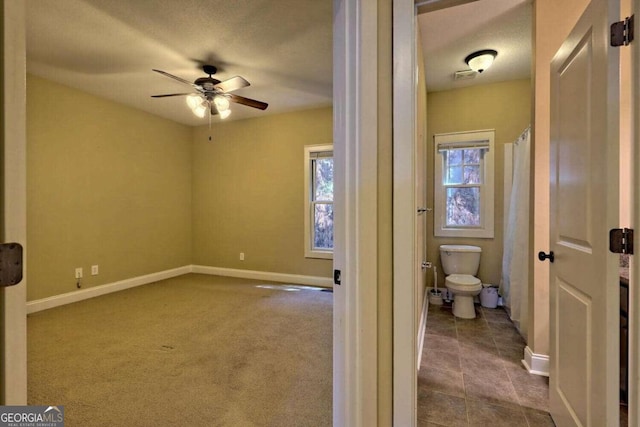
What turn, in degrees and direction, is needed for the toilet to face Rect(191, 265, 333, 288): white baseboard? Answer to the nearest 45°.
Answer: approximately 90° to its right

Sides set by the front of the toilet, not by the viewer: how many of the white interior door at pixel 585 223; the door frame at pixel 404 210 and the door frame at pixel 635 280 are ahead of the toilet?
3

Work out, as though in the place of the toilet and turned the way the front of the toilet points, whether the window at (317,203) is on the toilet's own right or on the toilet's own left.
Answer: on the toilet's own right

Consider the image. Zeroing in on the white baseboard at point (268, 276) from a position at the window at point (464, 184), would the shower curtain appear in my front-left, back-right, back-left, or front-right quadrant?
back-left

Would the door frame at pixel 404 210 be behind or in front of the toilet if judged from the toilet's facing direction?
in front

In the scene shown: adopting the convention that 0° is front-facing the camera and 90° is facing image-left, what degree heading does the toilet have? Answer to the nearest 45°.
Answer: approximately 0°

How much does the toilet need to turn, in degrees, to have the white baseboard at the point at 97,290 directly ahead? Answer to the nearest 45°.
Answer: approximately 90° to its right

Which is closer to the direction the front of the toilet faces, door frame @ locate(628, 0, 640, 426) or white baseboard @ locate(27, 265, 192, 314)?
the door frame

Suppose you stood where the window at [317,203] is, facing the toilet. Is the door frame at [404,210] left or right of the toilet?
right
